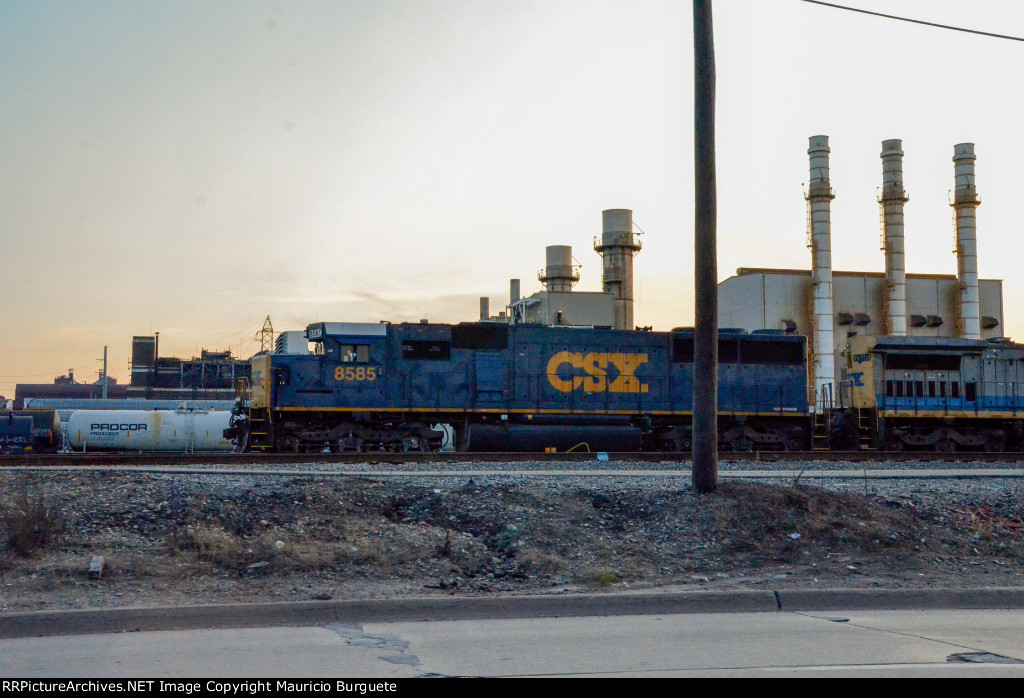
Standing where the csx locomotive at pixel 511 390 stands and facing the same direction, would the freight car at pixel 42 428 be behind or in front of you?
in front

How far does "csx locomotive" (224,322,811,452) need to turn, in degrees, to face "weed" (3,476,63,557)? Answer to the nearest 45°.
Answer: approximately 90° to its left

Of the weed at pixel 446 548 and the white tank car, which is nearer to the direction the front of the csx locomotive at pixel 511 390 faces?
the white tank car

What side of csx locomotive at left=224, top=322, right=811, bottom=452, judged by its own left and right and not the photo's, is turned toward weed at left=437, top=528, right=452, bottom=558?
left

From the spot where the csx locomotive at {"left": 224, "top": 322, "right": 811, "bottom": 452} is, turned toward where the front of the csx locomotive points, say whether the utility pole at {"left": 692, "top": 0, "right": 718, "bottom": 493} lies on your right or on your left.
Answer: on your left

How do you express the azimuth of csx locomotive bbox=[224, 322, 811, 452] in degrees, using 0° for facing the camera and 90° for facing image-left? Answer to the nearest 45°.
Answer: approximately 90°
